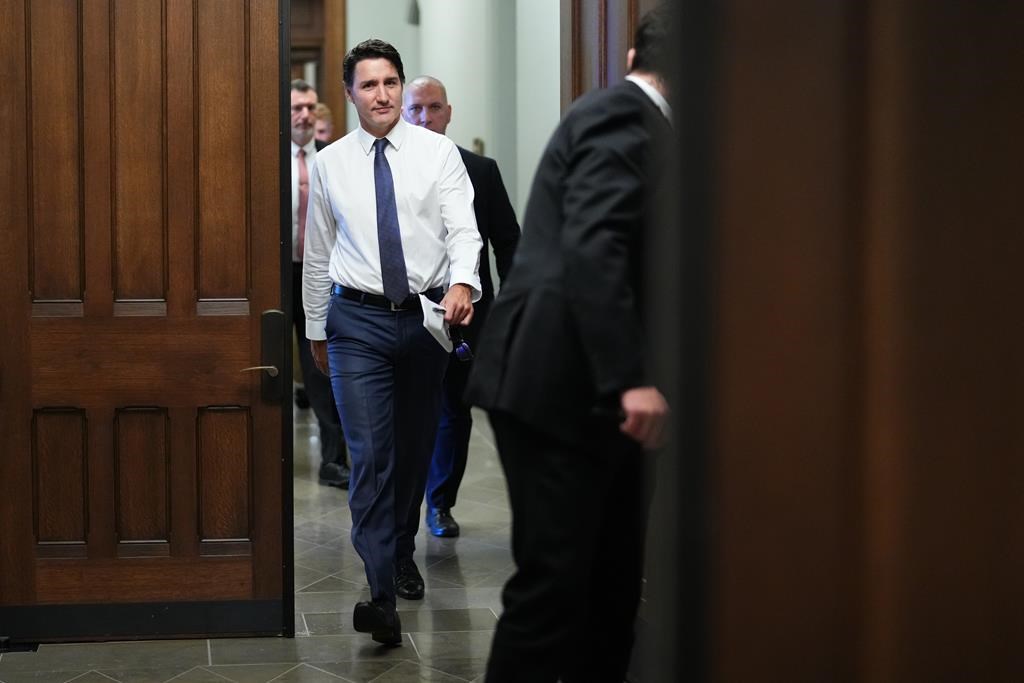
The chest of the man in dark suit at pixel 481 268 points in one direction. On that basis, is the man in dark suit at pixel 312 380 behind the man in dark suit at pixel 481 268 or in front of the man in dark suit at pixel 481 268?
behind

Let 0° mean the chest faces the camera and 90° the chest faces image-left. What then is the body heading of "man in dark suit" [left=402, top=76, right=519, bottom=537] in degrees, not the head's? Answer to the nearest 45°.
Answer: approximately 0°

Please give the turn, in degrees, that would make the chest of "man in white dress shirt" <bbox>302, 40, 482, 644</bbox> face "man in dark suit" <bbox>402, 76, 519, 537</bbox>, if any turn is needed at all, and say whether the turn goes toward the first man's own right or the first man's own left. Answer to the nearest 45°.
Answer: approximately 180°

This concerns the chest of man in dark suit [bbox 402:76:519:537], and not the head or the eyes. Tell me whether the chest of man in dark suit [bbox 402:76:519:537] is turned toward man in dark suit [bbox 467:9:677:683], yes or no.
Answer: yes

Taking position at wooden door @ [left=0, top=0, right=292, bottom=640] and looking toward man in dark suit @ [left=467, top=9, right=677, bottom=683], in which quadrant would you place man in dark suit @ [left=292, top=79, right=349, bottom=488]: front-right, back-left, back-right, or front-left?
back-left
